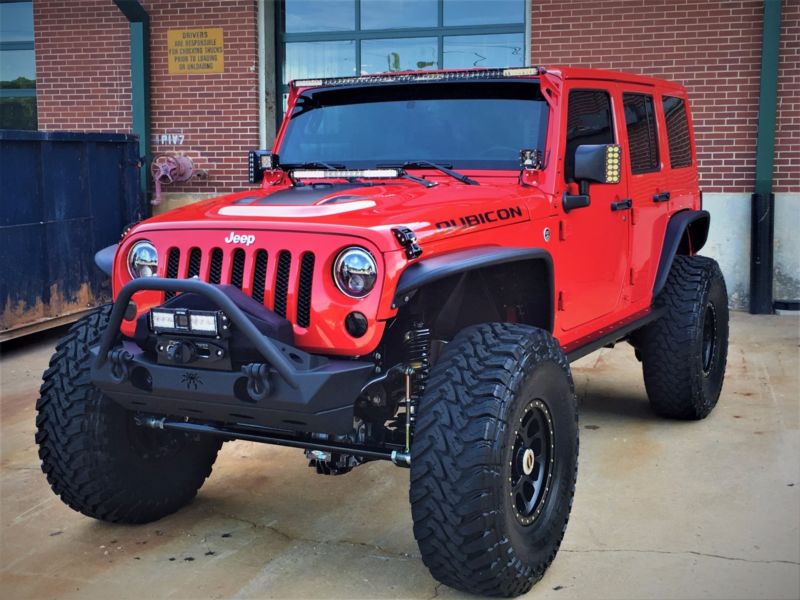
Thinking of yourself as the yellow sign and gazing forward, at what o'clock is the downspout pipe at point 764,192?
The downspout pipe is roughly at 10 o'clock from the yellow sign.

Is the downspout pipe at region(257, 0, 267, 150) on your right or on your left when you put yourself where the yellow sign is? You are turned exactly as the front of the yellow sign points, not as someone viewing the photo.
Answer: on your left

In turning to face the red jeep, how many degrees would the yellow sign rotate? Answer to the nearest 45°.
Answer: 0° — it already faces it

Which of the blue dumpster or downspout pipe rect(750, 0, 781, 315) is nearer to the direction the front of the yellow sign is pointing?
the blue dumpster

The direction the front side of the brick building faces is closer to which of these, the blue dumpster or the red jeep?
the red jeep

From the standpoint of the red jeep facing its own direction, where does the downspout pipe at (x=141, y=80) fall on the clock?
The downspout pipe is roughly at 4 o'clock from the red jeep.

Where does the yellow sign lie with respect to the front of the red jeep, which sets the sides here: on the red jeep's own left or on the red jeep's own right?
on the red jeep's own right

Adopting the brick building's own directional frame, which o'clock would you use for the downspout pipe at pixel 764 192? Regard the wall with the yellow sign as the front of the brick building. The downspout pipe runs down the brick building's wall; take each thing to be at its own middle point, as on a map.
The downspout pipe is roughly at 10 o'clock from the brick building.
